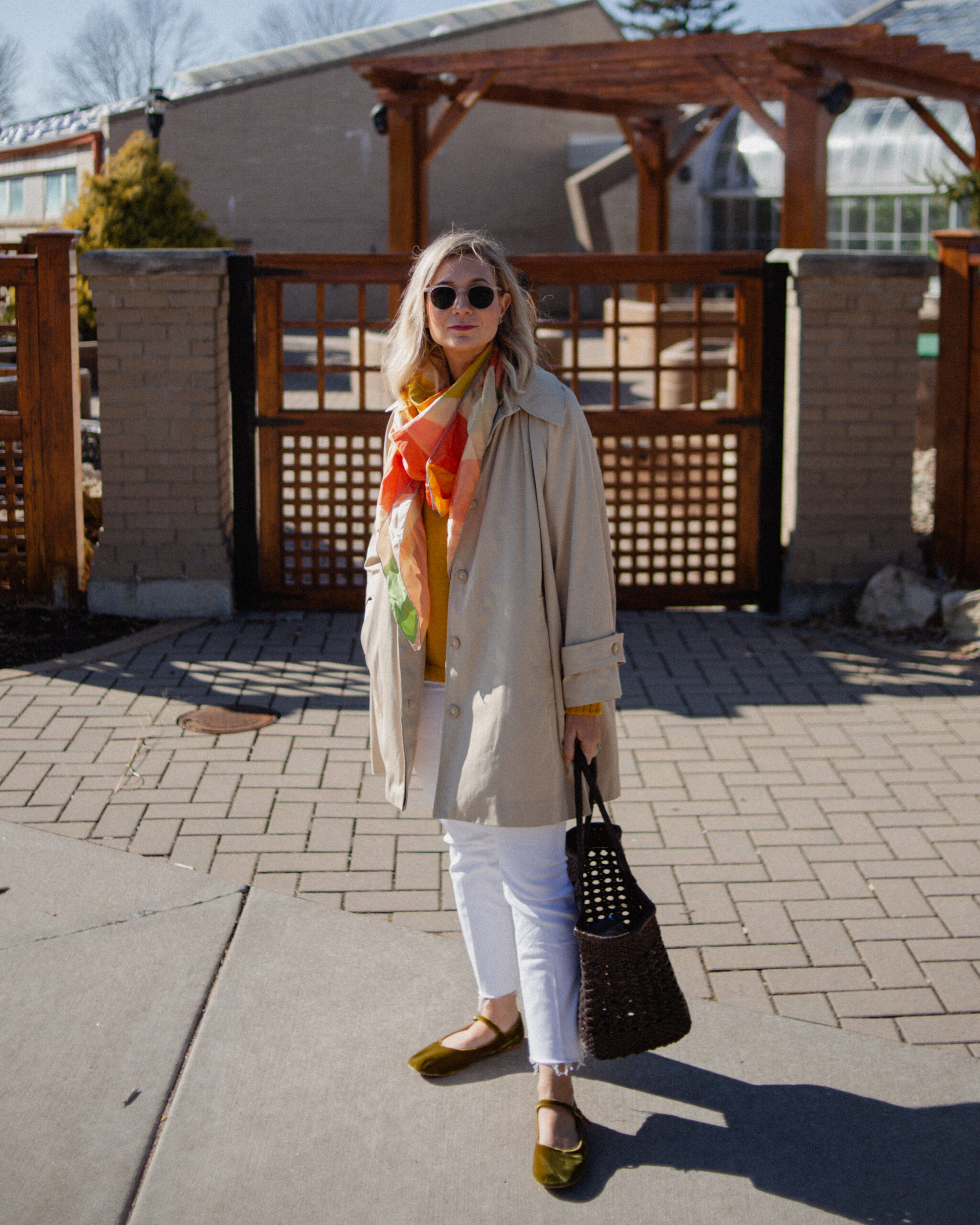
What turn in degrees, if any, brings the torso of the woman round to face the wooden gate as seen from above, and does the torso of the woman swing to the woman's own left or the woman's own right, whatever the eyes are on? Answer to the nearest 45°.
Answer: approximately 135° to the woman's own right

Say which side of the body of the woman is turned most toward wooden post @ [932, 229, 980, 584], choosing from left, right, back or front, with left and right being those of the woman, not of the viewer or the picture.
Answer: back

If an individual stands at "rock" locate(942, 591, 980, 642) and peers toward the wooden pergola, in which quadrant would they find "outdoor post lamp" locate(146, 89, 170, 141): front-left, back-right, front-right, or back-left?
front-left

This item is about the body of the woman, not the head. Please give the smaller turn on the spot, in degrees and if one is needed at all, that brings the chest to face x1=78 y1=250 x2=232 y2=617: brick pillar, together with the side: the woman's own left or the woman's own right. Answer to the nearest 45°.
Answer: approximately 135° to the woman's own right

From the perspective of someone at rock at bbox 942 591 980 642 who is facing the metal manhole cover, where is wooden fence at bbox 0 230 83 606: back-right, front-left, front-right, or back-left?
front-right

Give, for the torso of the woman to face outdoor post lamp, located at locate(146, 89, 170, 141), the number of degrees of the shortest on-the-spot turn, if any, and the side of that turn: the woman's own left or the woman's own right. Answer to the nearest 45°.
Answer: approximately 135° to the woman's own right

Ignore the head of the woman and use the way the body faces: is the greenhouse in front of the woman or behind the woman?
behind
